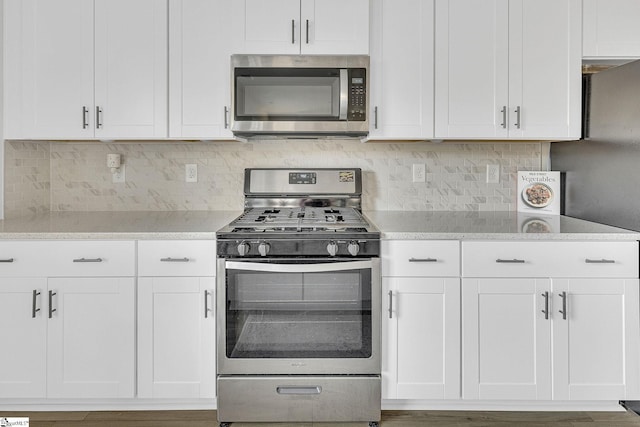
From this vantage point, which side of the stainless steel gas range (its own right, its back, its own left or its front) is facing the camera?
front

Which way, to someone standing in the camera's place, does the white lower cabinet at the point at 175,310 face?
facing the viewer

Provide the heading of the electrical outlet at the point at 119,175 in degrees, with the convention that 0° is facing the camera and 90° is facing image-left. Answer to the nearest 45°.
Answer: approximately 0°

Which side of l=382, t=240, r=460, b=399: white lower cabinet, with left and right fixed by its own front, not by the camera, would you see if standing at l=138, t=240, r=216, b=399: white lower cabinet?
right

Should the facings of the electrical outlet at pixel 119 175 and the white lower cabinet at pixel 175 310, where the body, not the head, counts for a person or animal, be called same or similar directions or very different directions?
same or similar directions

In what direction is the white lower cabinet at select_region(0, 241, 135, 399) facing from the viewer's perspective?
toward the camera

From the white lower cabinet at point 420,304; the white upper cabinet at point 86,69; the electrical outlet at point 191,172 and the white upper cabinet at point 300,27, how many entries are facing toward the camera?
4

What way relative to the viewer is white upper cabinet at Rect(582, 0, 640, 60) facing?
toward the camera

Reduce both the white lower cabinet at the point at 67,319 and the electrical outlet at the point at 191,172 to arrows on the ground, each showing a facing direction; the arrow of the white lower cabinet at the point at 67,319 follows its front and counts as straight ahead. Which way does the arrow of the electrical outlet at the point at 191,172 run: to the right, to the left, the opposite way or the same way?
the same way

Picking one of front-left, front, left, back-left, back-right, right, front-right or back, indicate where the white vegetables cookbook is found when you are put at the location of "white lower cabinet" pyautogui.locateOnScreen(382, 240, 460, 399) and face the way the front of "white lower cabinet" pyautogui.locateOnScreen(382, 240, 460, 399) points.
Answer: back-left
